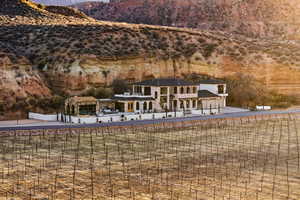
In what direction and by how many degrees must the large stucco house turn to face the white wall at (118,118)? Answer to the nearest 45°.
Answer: approximately 45° to its right

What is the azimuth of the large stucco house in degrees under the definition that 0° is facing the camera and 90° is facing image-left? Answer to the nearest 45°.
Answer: approximately 0°

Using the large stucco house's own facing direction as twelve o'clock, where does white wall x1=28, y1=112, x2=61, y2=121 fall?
The white wall is roughly at 2 o'clock from the large stucco house.
